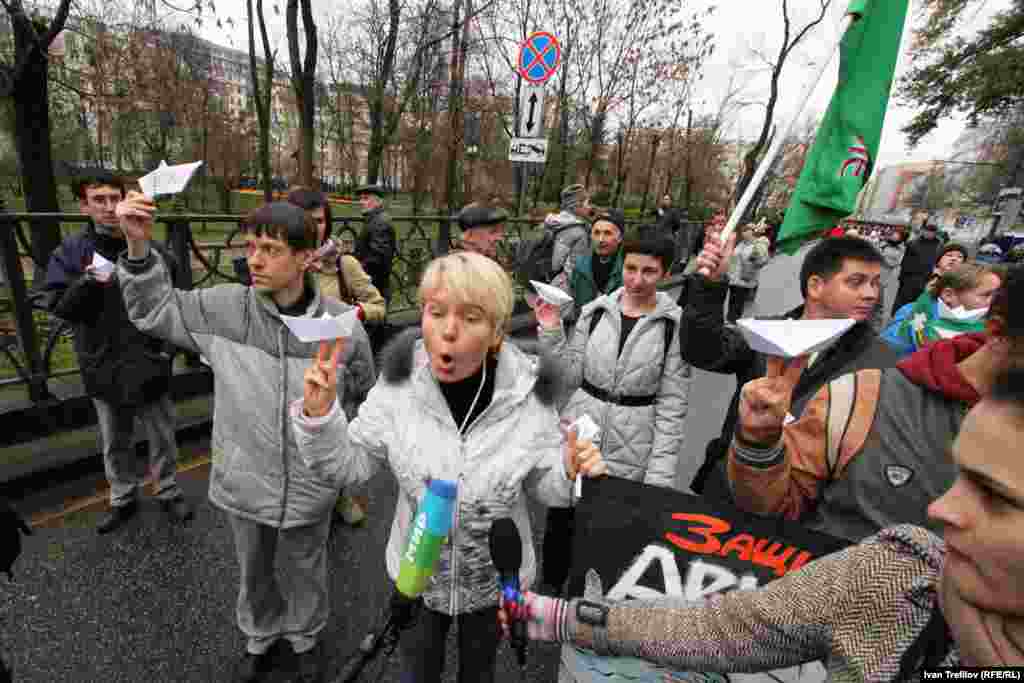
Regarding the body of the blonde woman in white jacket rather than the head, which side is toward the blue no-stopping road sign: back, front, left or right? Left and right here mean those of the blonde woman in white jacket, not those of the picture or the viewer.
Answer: back

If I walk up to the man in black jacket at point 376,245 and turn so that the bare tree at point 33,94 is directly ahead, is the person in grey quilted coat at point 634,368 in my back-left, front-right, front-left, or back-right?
back-left

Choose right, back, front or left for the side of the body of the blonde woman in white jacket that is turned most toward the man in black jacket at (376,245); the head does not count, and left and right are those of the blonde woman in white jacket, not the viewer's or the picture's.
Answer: back

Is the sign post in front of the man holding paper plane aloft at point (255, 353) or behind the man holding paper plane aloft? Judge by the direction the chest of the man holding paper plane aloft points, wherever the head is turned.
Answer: behind

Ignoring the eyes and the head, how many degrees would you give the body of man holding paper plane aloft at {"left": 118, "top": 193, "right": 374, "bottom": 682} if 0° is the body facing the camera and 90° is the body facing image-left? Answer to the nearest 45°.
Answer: approximately 0°
